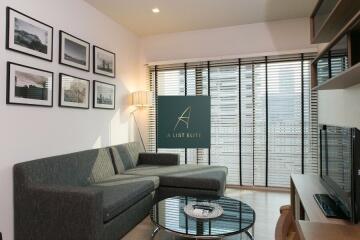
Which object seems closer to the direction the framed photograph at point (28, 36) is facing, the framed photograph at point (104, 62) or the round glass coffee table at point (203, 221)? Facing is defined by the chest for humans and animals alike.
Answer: the round glass coffee table

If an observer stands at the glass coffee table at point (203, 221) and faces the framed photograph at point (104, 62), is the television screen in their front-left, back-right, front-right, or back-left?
back-right

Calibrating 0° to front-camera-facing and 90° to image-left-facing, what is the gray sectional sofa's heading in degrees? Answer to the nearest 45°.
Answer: approximately 315°

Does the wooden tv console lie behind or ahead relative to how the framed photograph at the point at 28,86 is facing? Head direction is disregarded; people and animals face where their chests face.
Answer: ahead

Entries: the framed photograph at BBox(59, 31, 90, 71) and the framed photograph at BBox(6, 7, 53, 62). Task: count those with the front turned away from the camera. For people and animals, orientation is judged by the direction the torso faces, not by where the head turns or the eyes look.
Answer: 0

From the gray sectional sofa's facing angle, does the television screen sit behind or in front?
in front
